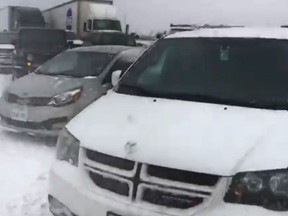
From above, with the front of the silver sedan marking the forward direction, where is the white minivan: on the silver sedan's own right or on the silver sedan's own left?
on the silver sedan's own left

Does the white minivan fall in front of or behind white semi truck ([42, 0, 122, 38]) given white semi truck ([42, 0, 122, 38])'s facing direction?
in front

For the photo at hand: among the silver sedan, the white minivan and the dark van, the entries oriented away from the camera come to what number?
0

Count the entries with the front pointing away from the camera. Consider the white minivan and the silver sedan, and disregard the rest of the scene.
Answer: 0

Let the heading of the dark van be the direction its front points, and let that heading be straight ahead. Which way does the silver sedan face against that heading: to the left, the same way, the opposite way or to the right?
the same way

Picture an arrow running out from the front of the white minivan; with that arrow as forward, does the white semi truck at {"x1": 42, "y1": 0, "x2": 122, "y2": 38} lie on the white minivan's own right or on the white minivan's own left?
on the white minivan's own right

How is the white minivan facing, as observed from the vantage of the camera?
facing the viewer and to the left of the viewer

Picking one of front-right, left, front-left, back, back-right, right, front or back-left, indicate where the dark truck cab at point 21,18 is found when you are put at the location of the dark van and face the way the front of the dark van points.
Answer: back-right

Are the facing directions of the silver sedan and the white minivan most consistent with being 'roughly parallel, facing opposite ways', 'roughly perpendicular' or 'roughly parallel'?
roughly parallel

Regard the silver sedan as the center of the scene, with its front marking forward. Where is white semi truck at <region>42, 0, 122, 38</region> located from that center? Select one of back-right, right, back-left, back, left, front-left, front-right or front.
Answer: back-right

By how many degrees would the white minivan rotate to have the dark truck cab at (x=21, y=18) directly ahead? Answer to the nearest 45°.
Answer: approximately 135° to its right

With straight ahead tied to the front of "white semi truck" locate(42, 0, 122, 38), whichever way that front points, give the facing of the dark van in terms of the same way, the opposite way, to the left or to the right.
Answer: to the right

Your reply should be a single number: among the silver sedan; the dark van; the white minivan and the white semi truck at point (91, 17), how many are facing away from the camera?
0

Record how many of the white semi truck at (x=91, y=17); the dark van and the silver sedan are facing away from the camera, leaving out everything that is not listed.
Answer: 0

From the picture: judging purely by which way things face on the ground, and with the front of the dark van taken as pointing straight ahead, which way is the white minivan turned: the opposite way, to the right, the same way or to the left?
the same way

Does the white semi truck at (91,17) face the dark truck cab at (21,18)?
no

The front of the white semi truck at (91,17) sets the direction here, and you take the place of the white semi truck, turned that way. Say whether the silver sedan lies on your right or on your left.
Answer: on your right

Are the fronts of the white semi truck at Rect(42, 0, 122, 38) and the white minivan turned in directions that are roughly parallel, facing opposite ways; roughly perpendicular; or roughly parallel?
roughly perpendicular

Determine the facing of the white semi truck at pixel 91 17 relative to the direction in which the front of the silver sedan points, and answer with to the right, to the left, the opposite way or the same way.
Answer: to the left
